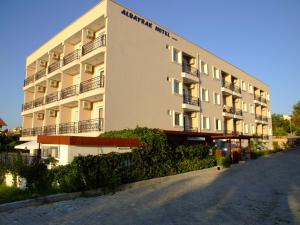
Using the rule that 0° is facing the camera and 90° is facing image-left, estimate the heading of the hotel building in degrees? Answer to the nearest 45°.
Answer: approximately 315°

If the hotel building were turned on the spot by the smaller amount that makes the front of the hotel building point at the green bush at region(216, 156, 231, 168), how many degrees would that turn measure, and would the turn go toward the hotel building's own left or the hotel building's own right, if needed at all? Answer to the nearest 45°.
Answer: approximately 45° to the hotel building's own left
